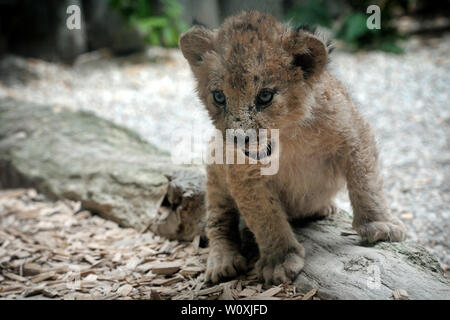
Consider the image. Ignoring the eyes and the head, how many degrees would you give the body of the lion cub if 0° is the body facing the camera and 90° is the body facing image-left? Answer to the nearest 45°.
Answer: approximately 45°
